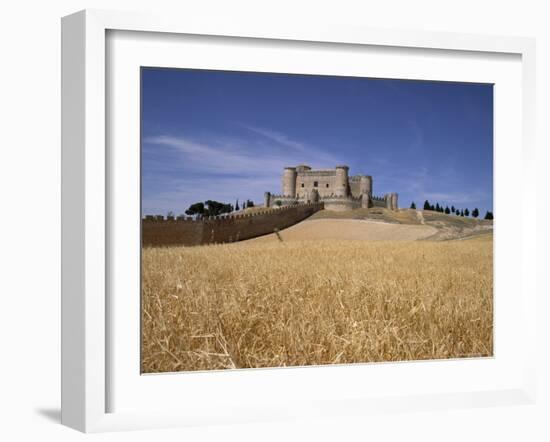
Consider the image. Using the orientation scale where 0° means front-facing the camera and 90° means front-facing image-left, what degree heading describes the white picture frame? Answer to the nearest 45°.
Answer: approximately 315°
